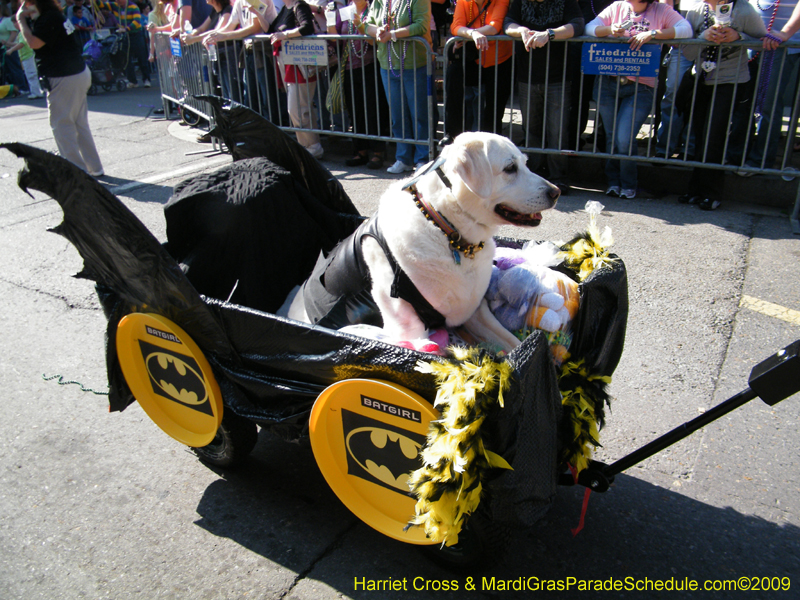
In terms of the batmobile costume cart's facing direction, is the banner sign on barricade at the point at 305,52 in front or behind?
behind

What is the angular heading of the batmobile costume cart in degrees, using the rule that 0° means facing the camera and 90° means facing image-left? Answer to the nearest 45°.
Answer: approximately 315°

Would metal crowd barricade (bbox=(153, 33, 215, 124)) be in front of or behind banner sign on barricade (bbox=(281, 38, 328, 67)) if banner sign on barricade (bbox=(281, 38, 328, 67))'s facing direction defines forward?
behind

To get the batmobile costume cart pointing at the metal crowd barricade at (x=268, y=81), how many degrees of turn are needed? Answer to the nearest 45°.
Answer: approximately 135° to its left

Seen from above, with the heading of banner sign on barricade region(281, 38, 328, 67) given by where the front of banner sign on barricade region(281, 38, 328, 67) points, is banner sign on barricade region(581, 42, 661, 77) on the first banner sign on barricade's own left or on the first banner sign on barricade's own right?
on the first banner sign on barricade's own left

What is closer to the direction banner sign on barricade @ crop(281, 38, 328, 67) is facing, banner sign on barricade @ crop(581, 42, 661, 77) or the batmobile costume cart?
the batmobile costume cart

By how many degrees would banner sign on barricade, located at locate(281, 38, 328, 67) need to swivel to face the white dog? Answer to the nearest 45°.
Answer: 0° — it already faces it

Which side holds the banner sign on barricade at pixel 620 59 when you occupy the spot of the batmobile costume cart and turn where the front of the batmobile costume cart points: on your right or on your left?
on your left

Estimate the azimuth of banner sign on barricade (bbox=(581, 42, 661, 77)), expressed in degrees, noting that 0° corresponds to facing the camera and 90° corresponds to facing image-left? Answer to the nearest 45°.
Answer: approximately 0°

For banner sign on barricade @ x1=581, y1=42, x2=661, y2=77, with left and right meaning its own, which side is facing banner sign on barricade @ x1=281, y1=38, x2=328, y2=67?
right

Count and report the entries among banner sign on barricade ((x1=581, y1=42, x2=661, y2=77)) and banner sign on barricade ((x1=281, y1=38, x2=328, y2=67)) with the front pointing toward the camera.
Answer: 2
